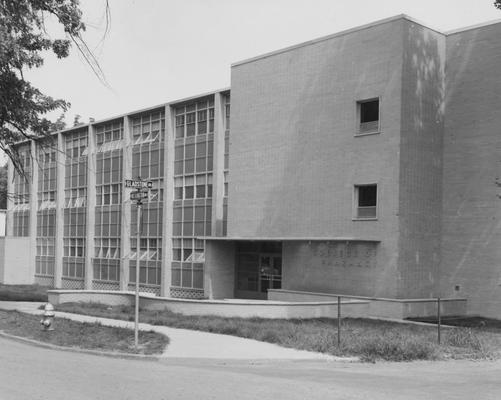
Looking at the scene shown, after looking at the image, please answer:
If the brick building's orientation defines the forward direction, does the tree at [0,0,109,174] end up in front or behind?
in front

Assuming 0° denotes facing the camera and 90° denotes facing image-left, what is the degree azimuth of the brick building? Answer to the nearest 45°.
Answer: approximately 45°

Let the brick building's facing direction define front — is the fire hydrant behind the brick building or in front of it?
in front
